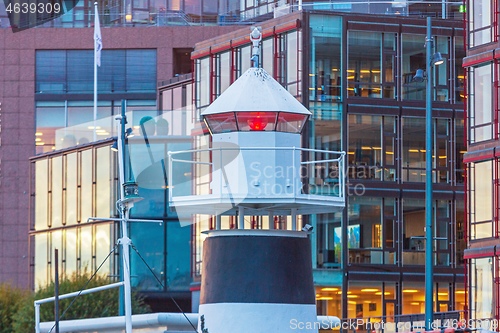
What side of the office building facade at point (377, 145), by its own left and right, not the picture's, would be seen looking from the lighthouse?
front

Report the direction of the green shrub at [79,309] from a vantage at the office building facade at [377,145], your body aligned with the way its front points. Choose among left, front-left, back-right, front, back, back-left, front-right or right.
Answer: right

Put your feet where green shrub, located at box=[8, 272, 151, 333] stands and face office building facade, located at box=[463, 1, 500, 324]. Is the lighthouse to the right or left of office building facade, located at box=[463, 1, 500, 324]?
right

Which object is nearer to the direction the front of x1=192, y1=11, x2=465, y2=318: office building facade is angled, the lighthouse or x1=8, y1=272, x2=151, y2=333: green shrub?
the lighthouse

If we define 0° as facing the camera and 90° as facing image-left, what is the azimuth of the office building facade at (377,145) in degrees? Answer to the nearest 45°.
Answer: approximately 0°

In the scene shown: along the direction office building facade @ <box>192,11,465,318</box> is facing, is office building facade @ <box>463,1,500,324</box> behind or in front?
in front
